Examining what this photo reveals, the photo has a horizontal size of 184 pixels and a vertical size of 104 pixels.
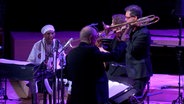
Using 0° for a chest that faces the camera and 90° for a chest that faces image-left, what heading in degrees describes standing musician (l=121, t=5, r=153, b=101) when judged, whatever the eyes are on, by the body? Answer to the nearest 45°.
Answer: approximately 90°
